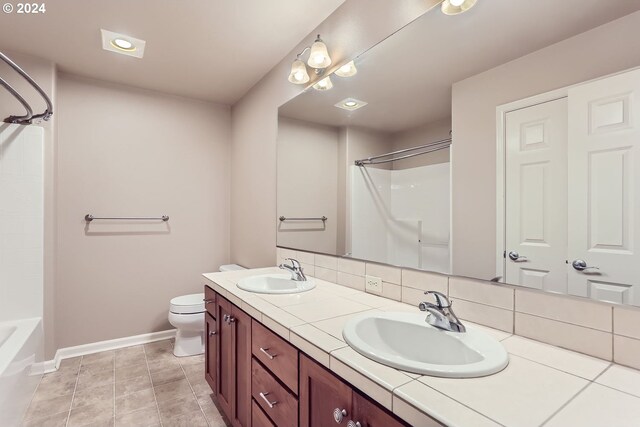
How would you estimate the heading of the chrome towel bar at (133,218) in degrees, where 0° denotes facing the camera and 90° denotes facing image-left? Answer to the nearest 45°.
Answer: approximately 0°

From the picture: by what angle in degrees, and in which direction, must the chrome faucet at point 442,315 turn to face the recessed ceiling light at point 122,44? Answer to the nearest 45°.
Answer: approximately 45° to its right

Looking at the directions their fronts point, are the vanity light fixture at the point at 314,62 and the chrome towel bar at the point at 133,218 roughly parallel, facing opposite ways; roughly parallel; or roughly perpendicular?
roughly perpendicular

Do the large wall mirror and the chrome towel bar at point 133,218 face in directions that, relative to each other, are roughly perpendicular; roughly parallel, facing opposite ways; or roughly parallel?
roughly perpendicular

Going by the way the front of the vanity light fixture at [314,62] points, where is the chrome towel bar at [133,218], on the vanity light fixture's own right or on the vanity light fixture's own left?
on the vanity light fixture's own right

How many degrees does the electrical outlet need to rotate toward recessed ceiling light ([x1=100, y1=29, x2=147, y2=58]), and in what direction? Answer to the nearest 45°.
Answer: approximately 45° to its right

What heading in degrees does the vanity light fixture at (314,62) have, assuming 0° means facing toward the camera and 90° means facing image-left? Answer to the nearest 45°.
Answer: approximately 45°
